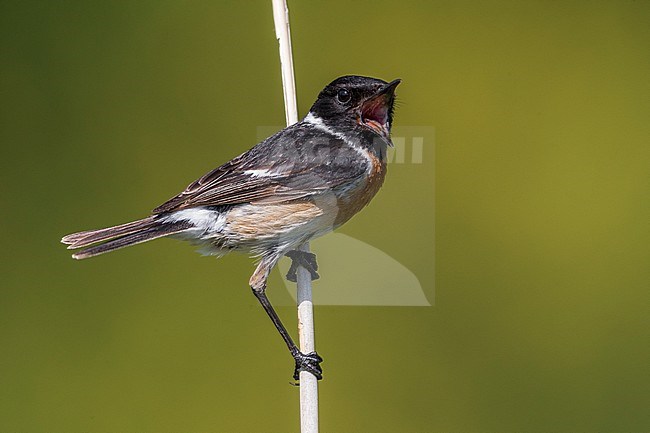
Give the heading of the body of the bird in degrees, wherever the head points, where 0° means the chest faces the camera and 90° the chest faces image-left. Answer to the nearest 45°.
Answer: approximately 270°
